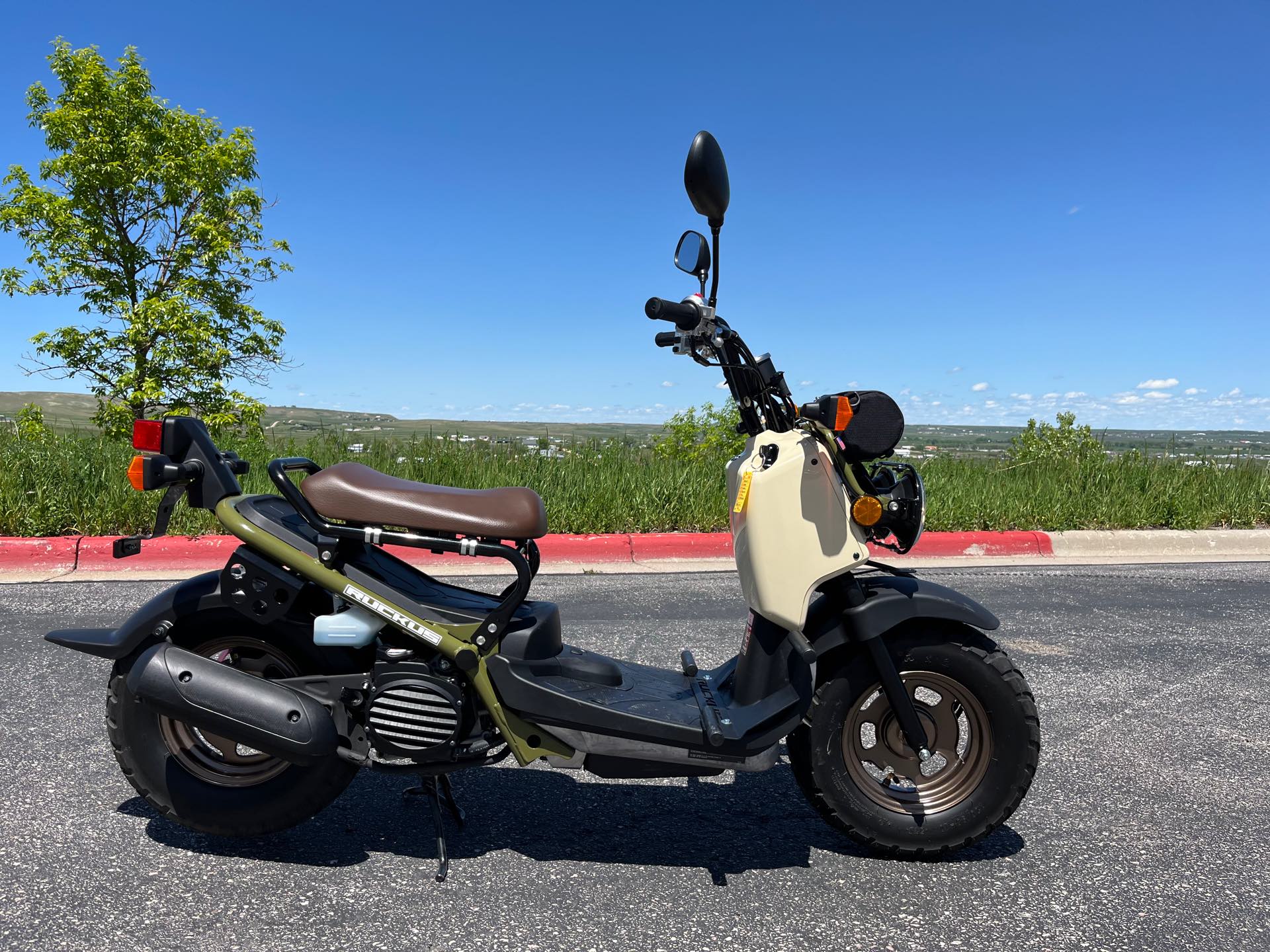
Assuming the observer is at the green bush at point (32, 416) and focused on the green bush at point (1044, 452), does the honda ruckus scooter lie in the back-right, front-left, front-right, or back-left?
front-right

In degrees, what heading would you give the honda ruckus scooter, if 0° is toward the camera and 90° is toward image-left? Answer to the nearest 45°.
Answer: approximately 270°

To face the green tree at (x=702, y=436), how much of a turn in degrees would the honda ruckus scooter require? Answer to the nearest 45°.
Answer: approximately 90° to its left

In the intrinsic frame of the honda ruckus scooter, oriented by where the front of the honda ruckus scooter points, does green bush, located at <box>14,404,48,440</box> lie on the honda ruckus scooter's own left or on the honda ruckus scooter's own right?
on the honda ruckus scooter's own left

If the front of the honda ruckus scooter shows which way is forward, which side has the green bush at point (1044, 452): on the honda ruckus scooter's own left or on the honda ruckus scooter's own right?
on the honda ruckus scooter's own left
